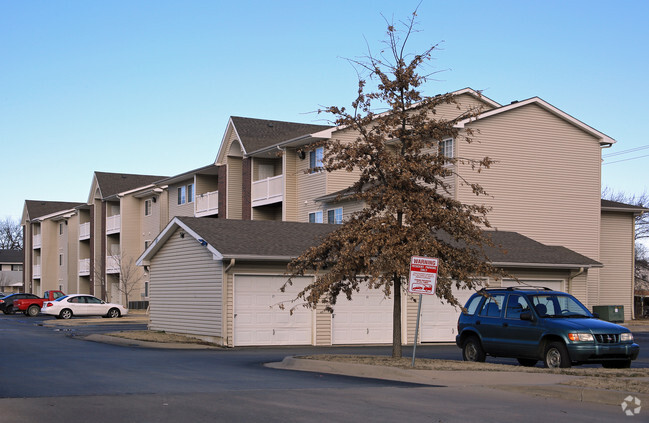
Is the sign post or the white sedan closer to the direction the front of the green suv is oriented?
the sign post

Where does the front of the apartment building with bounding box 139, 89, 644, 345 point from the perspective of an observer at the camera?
facing the viewer and to the left of the viewer

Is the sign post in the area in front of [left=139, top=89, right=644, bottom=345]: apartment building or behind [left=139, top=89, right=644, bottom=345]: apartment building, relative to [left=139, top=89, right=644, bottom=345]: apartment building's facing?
in front

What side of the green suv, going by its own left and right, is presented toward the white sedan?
back

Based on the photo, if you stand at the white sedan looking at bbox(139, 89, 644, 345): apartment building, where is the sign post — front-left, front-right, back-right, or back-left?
front-right
